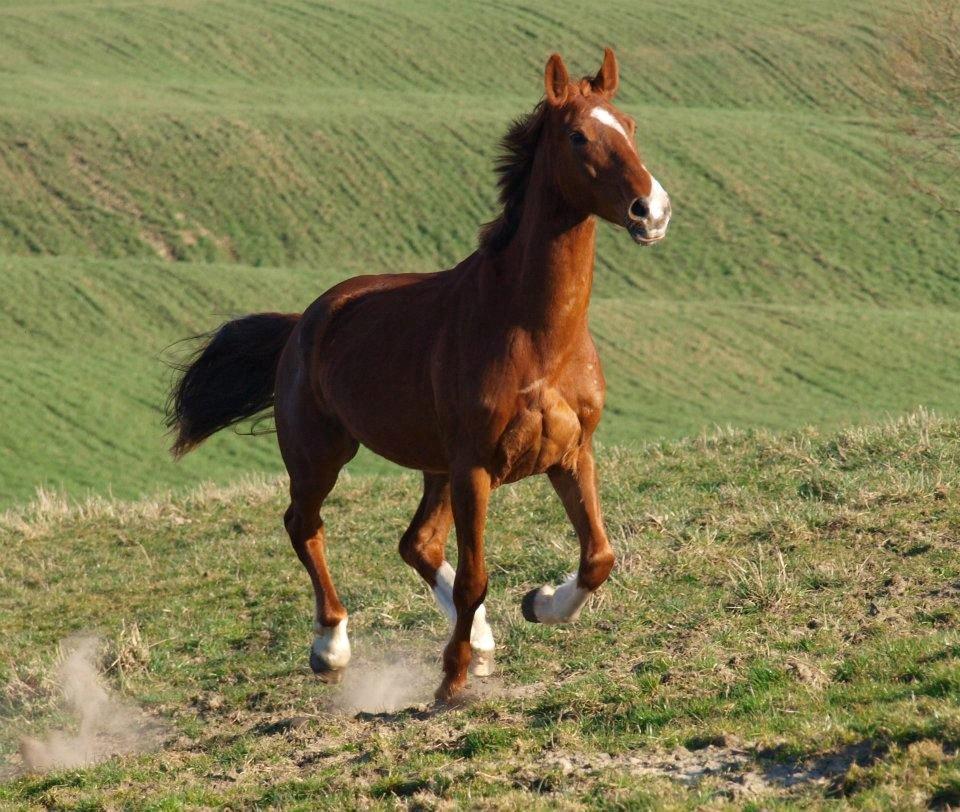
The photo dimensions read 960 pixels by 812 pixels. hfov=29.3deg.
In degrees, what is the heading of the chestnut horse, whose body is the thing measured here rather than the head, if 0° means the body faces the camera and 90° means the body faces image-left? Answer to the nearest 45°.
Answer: approximately 315°
